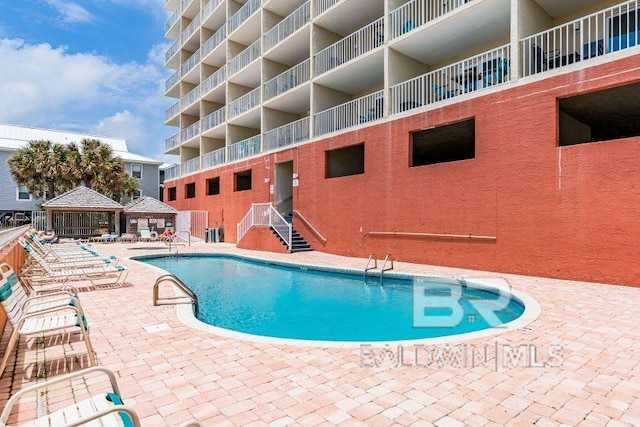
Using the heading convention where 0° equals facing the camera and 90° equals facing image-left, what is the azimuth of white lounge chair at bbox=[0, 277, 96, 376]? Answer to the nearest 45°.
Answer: approximately 270°

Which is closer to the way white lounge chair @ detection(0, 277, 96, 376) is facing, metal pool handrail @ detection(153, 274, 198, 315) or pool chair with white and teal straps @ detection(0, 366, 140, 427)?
the metal pool handrail

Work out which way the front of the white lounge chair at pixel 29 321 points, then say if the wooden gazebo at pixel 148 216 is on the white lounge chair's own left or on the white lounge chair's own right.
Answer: on the white lounge chair's own left

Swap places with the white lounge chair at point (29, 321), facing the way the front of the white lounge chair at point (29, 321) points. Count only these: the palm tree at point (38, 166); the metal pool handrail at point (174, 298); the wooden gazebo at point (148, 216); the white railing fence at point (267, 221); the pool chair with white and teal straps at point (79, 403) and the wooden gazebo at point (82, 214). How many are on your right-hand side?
1

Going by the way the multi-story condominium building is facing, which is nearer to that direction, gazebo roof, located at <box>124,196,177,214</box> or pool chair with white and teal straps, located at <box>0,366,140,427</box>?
the pool chair with white and teal straps

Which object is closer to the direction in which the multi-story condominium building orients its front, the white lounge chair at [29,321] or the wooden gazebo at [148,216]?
the white lounge chair

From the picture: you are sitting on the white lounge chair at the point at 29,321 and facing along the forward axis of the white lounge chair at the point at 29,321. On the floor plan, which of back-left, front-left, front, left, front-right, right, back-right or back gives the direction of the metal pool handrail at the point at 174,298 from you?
front-left

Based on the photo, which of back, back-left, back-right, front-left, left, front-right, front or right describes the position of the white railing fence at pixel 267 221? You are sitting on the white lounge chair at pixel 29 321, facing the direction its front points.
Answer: front-left

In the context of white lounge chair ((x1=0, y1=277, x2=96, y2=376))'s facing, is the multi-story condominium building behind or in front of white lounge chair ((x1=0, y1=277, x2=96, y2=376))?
in front

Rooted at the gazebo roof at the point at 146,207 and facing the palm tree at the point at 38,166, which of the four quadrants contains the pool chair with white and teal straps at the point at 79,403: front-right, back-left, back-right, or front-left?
back-left

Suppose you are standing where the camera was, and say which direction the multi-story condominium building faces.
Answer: facing the viewer and to the left of the viewer

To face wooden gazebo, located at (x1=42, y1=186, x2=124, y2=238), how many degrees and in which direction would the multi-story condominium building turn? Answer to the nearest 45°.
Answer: approximately 45° to its right

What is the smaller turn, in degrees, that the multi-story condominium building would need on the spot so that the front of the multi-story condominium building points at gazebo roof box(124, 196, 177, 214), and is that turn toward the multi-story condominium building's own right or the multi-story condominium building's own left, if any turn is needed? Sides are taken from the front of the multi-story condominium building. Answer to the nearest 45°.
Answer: approximately 90° to the multi-story condominium building's own right

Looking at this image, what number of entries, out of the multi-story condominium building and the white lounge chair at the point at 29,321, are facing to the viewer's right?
1

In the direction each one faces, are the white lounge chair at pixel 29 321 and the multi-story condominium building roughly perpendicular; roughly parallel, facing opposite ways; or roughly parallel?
roughly parallel, facing opposite ways

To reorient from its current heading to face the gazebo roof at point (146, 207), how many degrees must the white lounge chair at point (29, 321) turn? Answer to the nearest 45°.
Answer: approximately 90° to its left
